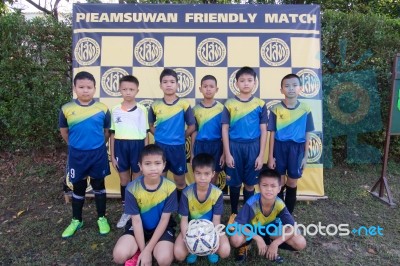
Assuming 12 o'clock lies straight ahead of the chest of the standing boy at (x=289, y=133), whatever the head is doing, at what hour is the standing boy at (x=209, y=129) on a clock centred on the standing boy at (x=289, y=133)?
the standing boy at (x=209, y=129) is roughly at 3 o'clock from the standing boy at (x=289, y=133).

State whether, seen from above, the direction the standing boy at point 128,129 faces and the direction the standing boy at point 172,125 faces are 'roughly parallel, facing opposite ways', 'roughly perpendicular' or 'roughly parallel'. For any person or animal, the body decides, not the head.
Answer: roughly parallel

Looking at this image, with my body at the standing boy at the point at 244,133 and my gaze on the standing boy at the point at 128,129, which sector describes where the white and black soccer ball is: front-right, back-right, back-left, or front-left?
front-left

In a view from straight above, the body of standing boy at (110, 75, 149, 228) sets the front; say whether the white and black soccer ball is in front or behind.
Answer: in front

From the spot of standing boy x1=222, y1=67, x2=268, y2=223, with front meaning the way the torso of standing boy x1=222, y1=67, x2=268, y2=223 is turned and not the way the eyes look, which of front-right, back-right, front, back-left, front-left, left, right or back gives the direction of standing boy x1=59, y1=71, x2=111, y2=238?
right

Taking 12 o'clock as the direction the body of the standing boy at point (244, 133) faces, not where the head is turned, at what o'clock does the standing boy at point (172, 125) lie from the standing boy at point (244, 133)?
the standing boy at point (172, 125) is roughly at 3 o'clock from the standing boy at point (244, 133).

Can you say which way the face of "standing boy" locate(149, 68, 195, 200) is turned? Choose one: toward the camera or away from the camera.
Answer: toward the camera

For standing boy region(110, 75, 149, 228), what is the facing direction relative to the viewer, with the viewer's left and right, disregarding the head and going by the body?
facing the viewer

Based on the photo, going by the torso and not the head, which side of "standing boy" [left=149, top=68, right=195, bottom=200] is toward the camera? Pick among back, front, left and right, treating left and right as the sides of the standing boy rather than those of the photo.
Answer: front

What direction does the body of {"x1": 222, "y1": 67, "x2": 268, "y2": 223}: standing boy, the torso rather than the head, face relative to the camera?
toward the camera

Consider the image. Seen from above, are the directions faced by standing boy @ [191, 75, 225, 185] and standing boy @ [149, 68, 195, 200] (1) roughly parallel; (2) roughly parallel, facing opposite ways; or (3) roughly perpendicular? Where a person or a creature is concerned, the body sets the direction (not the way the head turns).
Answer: roughly parallel
